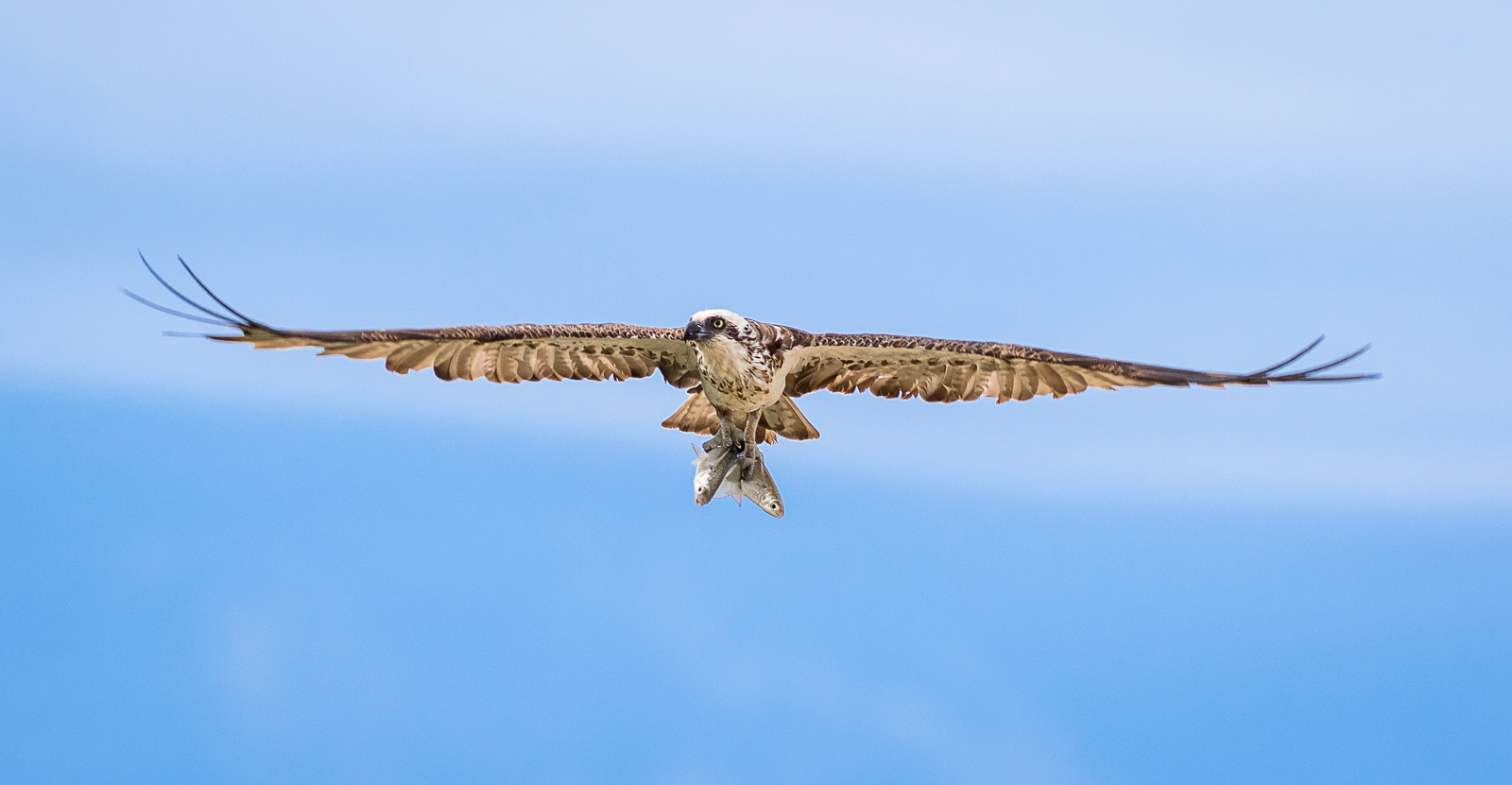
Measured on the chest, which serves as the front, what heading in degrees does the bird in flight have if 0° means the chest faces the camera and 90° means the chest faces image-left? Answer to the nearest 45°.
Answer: approximately 0°
